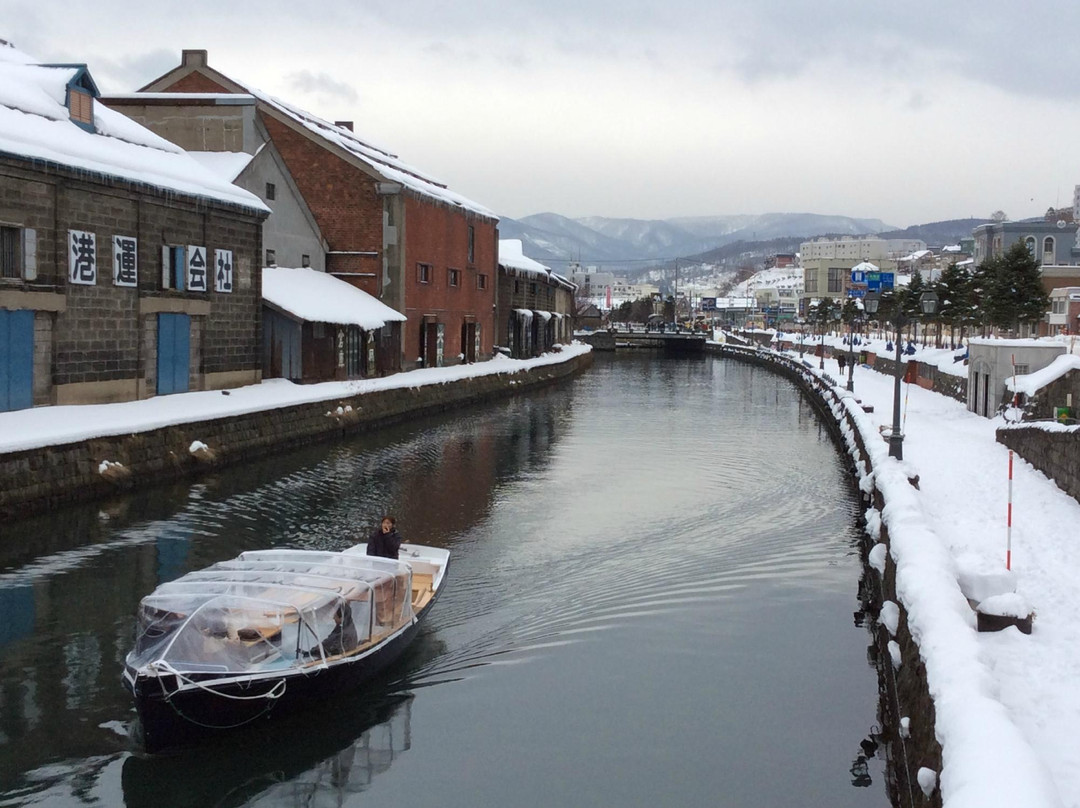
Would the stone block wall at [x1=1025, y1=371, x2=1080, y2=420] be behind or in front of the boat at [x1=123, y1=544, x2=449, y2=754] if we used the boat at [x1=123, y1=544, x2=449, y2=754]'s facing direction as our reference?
behind

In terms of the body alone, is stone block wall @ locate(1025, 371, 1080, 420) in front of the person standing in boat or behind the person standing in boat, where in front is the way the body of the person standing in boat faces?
behind

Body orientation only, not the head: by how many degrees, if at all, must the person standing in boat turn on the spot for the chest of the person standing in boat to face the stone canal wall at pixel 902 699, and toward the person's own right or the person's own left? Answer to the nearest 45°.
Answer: approximately 90° to the person's own left

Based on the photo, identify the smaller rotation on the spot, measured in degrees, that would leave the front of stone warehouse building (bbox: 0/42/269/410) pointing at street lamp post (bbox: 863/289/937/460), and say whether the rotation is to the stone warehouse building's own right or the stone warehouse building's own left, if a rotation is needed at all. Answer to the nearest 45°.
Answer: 0° — it already faces it

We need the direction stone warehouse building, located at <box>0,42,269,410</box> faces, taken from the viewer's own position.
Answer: facing the viewer and to the right of the viewer

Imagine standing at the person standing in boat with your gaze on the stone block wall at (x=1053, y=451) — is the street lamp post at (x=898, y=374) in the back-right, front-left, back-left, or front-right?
front-left

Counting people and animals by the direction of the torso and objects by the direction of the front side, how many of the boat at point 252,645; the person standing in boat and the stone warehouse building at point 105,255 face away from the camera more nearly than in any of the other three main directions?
0

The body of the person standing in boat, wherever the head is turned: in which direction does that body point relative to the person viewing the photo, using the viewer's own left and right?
facing the viewer and to the left of the viewer

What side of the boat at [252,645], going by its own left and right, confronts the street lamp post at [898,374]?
back

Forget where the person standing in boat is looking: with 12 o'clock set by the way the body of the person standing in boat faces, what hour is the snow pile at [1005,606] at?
The snow pile is roughly at 9 o'clock from the person standing in boat.

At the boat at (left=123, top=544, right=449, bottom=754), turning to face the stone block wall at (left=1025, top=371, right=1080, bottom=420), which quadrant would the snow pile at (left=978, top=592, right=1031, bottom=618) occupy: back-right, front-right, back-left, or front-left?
front-right

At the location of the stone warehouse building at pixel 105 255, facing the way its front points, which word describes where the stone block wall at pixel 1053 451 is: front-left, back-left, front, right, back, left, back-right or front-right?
front

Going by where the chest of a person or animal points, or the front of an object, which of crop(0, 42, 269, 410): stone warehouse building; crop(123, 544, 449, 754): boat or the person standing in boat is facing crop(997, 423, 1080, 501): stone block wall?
the stone warehouse building

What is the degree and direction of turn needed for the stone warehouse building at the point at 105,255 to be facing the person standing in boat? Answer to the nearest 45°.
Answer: approximately 45° to its right

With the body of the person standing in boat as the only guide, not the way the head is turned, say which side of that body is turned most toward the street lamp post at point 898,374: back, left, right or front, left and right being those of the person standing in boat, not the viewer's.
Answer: back

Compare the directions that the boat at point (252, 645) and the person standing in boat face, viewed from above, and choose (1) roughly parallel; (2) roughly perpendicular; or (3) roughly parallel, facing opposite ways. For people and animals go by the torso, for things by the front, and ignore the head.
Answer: roughly parallel

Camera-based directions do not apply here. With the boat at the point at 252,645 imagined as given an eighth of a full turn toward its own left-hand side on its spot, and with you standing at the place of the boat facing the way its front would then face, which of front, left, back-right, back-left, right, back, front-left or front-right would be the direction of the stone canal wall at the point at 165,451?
back

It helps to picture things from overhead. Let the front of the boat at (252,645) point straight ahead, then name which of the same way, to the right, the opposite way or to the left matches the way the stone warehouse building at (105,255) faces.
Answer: to the left
